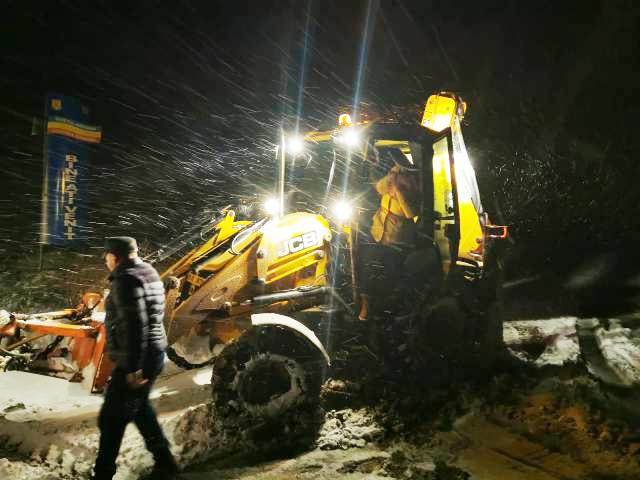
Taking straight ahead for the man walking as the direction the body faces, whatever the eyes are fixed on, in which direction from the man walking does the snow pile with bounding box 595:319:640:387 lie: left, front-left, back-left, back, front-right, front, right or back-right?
back

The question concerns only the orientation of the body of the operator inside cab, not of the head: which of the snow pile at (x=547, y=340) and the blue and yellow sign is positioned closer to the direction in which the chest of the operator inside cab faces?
the blue and yellow sign

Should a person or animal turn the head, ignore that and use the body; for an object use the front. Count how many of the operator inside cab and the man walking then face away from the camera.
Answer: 0

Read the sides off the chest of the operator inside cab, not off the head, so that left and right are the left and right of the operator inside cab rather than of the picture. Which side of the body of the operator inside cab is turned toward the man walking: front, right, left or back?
front

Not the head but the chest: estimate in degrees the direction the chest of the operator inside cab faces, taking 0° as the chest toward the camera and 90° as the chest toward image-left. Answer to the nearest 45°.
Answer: approximately 45°

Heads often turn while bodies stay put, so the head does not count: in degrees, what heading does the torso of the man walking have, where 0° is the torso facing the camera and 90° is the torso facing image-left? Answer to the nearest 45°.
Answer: approximately 90°

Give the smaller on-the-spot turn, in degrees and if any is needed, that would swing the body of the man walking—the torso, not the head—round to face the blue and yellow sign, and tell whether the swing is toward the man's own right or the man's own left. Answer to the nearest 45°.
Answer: approximately 90° to the man's own right

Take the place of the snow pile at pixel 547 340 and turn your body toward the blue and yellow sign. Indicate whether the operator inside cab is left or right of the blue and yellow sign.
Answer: left

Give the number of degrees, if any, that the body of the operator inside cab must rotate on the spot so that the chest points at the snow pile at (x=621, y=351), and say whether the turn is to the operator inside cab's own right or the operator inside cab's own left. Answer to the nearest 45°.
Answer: approximately 135° to the operator inside cab's own left

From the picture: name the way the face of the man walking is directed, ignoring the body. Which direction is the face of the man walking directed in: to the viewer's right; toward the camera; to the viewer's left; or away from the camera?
to the viewer's left

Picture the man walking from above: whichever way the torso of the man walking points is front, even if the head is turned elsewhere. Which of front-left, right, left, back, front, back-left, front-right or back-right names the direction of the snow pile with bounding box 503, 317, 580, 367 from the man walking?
back

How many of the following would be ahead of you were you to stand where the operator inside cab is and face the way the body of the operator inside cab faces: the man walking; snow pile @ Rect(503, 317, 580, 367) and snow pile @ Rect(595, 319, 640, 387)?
1
